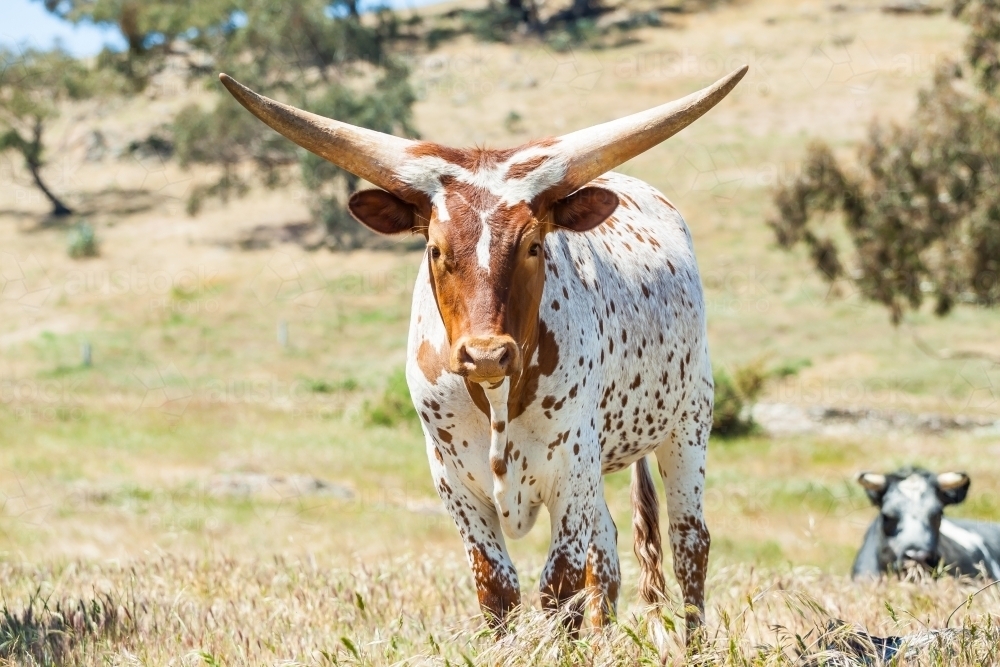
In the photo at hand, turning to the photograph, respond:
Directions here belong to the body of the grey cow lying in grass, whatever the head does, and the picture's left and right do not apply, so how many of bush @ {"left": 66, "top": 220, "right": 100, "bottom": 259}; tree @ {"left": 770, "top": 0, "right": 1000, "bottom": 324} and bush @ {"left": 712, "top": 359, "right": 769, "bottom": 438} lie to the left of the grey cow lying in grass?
0

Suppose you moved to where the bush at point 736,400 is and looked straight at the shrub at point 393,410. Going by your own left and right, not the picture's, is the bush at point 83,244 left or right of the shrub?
right

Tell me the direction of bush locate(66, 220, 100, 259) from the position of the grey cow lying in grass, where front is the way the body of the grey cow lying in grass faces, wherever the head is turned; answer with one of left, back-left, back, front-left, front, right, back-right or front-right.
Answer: right

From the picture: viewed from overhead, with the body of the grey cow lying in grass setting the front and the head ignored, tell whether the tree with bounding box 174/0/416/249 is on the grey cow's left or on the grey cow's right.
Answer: on the grey cow's right

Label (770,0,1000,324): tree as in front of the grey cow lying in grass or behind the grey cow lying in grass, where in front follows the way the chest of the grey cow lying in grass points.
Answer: behind

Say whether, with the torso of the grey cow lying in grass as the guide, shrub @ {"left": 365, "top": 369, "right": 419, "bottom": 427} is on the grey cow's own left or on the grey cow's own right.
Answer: on the grey cow's own right

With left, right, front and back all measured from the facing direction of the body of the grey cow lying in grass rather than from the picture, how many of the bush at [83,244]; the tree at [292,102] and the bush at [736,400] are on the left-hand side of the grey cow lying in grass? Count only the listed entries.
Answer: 0

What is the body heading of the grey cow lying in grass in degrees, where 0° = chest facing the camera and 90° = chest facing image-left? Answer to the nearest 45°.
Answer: approximately 45°
